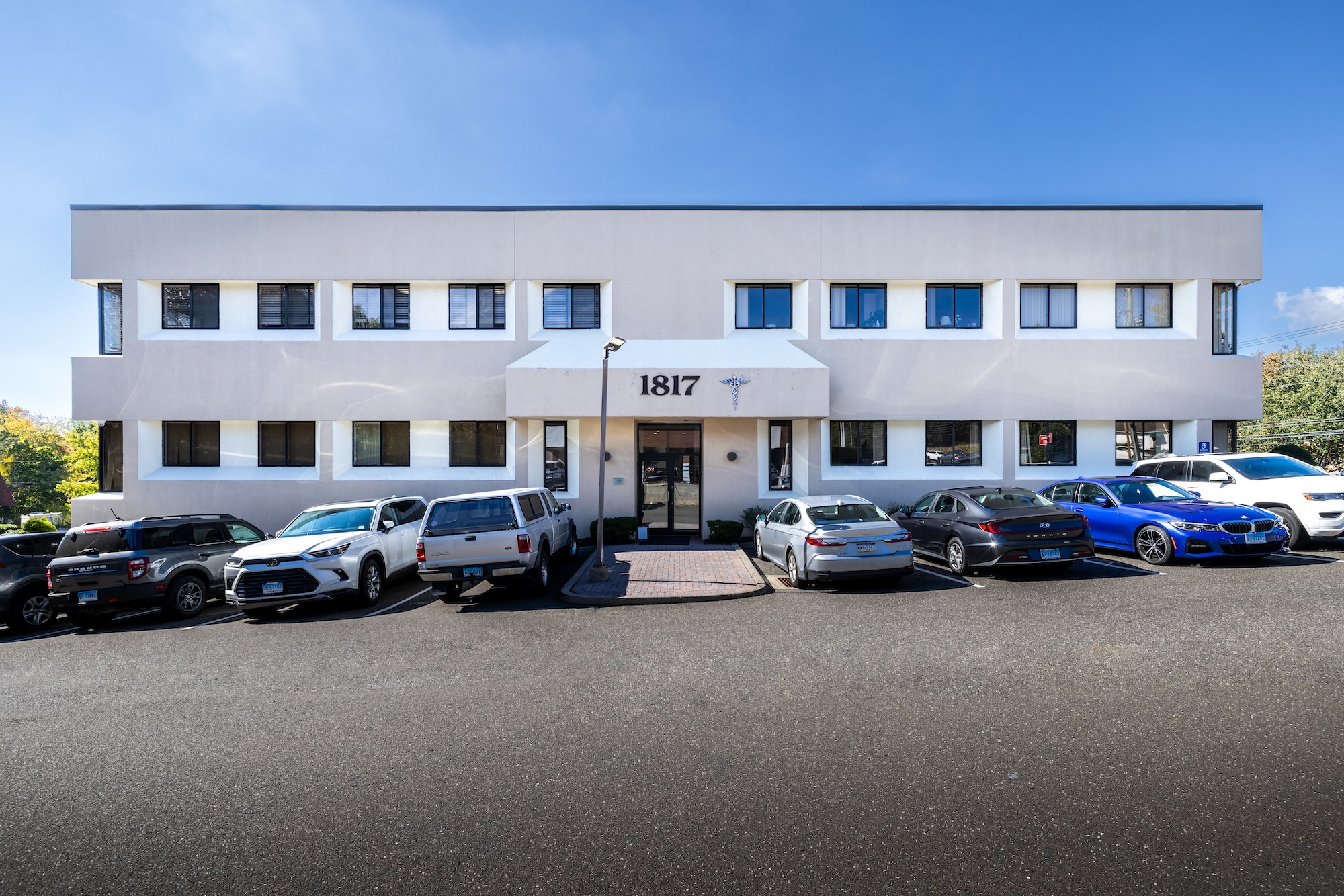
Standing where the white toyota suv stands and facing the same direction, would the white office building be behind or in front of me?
behind

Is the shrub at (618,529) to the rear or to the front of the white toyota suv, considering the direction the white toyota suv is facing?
to the rear

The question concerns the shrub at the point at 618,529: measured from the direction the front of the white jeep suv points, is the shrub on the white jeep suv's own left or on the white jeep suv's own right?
on the white jeep suv's own right

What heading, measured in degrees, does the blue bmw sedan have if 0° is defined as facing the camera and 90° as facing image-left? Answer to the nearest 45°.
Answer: approximately 315°

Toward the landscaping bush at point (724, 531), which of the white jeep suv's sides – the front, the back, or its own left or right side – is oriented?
right

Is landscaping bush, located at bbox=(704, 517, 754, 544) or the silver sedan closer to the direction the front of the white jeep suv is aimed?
the silver sedan

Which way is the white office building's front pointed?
toward the camera

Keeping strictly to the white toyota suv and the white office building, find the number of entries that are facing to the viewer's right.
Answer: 0

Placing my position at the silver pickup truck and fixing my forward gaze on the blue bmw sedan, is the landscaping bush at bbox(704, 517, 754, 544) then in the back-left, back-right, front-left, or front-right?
front-left

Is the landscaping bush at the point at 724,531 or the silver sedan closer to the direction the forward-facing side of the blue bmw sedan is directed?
the silver sedan

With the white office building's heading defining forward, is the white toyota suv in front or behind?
in front

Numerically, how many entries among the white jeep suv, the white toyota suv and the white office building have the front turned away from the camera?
0

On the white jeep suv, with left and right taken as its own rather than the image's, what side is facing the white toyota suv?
right

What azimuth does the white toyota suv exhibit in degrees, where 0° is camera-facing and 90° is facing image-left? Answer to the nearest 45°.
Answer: approximately 45°

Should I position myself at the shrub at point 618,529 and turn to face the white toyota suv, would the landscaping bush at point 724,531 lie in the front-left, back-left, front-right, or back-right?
back-left

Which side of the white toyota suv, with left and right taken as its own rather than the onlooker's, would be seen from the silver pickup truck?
left

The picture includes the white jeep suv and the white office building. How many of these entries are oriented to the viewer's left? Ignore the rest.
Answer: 0

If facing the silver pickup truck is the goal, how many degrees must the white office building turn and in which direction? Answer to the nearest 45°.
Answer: approximately 45° to its right

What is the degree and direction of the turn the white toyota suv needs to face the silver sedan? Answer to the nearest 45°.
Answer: approximately 90° to its left
